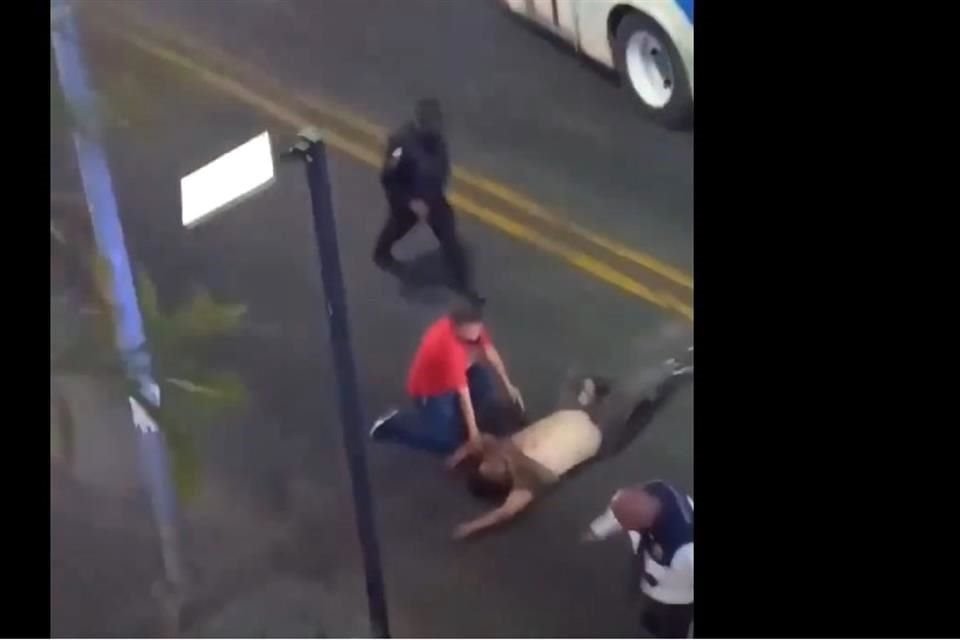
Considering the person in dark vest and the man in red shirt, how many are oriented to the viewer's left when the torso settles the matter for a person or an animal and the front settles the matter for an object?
1

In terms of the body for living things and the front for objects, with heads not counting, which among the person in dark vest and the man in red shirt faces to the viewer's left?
the person in dark vest

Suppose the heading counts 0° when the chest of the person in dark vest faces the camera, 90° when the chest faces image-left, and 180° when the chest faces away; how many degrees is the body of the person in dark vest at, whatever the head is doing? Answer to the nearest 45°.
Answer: approximately 90°

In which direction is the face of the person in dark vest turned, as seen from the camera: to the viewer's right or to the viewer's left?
to the viewer's left

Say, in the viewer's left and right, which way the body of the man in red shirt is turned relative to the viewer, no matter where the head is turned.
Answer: facing the viewer and to the right of the viewer
